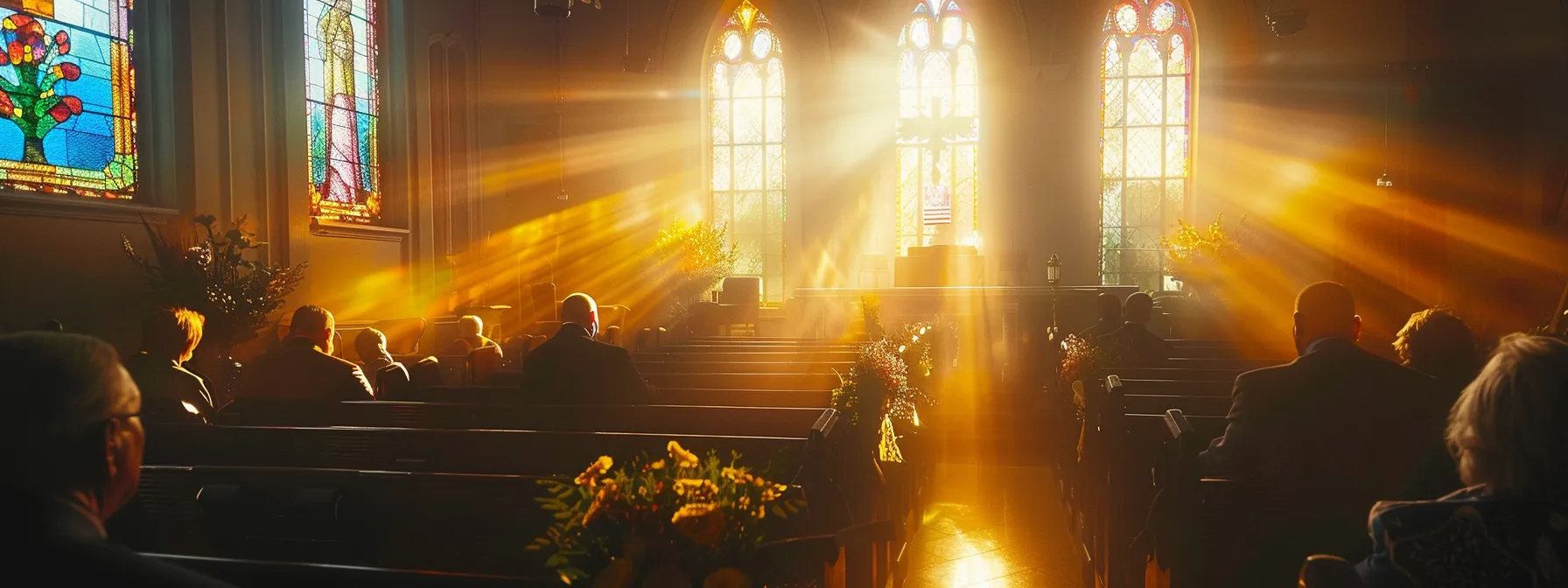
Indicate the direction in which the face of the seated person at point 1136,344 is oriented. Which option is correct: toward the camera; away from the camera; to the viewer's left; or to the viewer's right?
away from the camera

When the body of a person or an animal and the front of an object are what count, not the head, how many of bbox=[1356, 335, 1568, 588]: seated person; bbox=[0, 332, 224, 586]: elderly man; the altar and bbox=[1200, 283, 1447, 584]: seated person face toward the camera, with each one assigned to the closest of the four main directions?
1

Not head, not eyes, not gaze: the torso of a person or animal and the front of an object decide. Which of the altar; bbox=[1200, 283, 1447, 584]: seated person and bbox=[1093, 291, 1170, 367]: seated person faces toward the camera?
the altar

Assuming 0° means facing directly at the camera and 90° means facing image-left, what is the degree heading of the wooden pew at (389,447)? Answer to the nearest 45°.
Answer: approximately 180°

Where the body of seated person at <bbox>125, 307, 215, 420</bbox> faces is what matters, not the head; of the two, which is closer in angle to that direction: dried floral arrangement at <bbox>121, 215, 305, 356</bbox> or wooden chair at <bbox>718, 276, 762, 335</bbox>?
the wooden chair

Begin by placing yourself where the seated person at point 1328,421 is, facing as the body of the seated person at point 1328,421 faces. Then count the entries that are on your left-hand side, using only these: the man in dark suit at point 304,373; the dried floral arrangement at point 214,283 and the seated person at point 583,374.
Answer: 3

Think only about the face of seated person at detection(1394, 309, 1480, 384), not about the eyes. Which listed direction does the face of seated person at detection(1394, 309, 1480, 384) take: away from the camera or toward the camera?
away from the camera

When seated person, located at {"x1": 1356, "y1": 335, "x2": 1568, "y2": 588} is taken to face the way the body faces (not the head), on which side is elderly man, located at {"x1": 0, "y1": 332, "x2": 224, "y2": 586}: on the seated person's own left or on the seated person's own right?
on the seated person's own left

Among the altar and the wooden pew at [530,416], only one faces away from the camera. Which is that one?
the wooden pew

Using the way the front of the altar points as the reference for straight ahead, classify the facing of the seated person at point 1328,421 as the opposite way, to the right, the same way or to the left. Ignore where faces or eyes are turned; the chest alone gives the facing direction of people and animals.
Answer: the opposite way

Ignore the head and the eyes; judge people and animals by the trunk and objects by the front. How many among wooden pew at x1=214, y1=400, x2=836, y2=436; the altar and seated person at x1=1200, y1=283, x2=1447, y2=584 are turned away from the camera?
2

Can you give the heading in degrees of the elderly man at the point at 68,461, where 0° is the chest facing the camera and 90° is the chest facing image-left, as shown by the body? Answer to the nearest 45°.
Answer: approximately 225°

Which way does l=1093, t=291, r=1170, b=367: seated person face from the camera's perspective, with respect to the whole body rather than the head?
away from the camera

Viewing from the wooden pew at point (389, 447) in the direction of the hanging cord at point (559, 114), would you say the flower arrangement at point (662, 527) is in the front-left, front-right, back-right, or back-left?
back-right

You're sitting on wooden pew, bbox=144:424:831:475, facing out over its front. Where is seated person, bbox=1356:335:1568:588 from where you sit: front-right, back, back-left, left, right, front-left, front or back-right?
back-right

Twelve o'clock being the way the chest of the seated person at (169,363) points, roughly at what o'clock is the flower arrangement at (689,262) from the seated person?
The flower arrangement is roughly at 12 o'clock from the seated person.

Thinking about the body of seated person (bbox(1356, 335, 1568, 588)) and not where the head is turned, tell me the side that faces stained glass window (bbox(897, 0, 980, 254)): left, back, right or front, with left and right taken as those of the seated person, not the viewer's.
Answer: front

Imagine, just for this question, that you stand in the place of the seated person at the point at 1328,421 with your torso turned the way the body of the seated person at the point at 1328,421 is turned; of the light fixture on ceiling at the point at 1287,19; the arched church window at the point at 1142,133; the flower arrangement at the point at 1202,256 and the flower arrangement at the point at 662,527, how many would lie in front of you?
3
